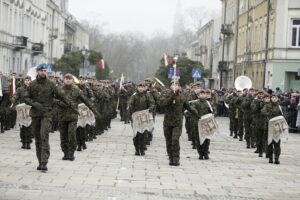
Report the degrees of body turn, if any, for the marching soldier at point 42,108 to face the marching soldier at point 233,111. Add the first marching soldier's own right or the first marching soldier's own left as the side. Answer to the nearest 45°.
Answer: approximately 135° to the first marching soldier's own left

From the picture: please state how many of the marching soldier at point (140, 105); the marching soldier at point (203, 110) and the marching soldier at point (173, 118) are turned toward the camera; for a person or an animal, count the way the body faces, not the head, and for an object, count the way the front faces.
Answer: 3

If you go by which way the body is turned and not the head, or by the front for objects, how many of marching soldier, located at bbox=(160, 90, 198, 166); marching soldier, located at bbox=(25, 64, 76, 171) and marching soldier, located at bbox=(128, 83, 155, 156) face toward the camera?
3

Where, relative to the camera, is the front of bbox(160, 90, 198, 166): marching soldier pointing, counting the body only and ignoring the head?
toward the camera

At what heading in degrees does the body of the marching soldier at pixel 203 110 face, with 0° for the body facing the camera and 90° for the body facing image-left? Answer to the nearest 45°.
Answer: approximately 0°

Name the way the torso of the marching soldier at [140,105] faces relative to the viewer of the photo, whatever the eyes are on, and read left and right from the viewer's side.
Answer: facing the viewer

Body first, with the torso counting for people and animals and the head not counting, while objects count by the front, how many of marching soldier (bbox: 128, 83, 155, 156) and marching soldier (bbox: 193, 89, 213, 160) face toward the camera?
2

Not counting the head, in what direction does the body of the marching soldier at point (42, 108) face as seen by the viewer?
toward the camera
